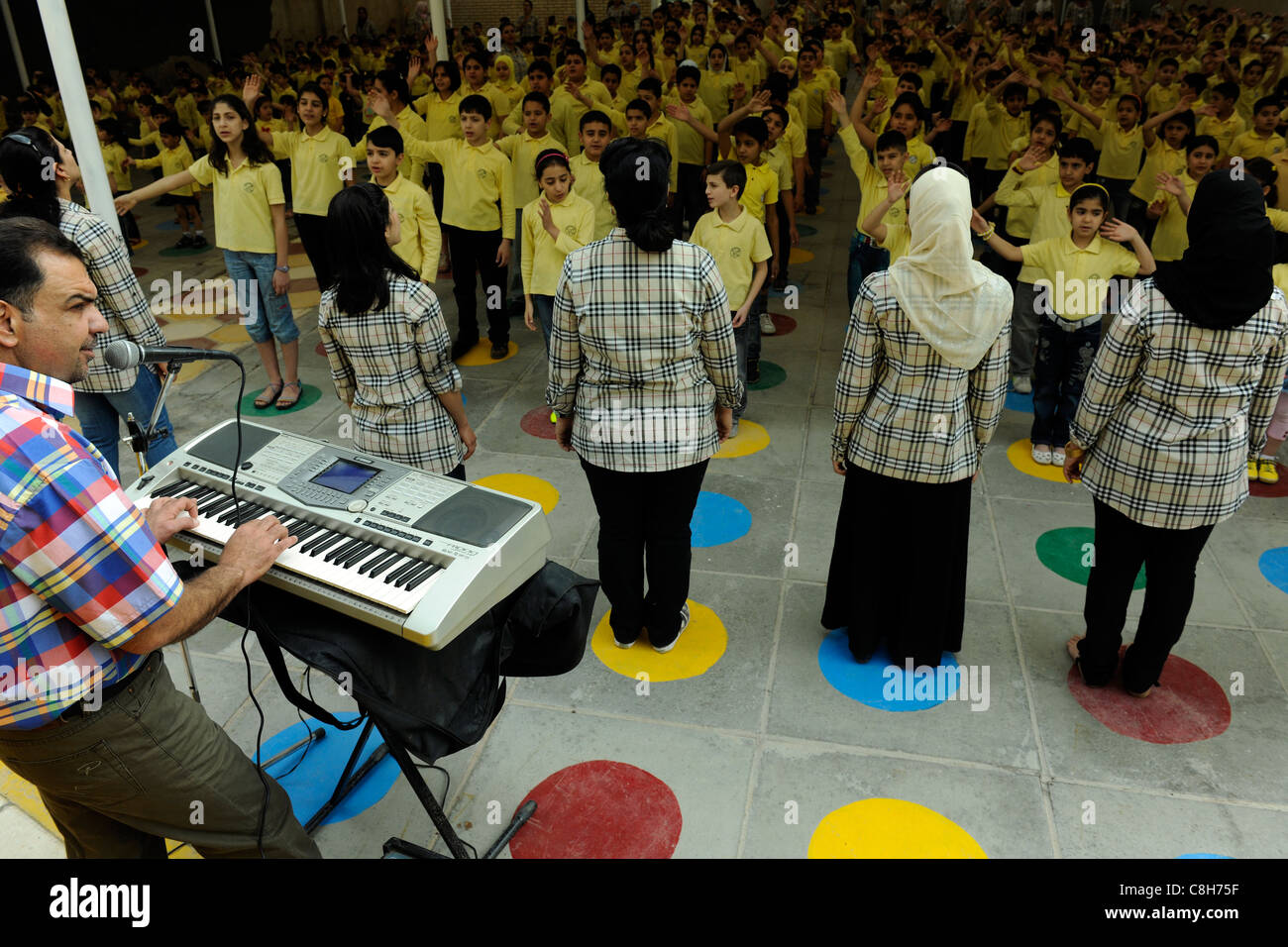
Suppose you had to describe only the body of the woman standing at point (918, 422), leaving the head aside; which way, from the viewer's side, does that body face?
away from the camera

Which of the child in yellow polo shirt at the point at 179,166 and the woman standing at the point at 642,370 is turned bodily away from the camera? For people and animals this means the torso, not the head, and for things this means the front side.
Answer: the woman standing

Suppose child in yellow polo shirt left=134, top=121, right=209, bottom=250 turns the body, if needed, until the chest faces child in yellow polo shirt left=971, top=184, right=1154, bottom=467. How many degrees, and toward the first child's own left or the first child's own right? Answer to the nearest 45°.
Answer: approximately 90° to the first child's own left

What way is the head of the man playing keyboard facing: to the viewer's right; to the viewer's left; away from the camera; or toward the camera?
to the viewer's right

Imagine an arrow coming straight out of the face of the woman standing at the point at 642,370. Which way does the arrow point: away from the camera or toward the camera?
away from the camera

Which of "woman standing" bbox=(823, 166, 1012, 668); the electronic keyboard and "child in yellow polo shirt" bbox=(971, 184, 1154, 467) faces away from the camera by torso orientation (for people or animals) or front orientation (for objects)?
the woman standing

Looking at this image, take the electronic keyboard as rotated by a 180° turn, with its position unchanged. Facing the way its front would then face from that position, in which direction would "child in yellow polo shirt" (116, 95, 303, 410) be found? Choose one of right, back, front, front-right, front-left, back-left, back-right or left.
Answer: front-left

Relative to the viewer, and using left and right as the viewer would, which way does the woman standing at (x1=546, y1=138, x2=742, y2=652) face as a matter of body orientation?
facing away from the viewer

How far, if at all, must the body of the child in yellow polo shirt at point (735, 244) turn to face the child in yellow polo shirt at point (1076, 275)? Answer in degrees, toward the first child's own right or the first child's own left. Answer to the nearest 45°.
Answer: approximately 135° to the first child's own left

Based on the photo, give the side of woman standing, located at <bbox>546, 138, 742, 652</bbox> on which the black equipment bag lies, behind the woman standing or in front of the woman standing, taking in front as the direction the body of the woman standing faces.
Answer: behind
